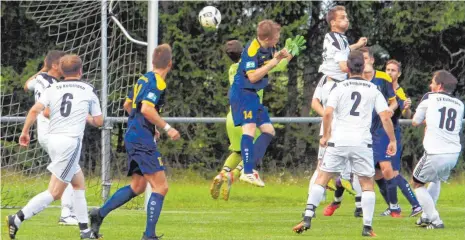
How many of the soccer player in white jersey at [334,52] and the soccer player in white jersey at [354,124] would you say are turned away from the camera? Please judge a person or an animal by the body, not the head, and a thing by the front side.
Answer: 1

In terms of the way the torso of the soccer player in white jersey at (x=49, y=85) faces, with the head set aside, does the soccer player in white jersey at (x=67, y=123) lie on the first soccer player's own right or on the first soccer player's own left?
on the first soccer player's own right

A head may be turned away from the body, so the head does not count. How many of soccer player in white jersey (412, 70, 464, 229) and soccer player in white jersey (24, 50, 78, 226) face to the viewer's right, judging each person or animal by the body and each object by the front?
1

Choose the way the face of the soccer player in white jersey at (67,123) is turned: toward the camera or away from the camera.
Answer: away from the camera

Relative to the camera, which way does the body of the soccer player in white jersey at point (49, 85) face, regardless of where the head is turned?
to the viewer's right

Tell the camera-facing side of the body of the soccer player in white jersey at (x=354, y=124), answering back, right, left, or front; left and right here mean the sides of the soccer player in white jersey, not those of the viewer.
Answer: back

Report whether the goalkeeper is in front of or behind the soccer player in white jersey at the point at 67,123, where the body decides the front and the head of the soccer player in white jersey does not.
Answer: in front

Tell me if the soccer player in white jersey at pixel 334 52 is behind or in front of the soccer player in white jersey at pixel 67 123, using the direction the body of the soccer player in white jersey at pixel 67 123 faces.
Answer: in front
